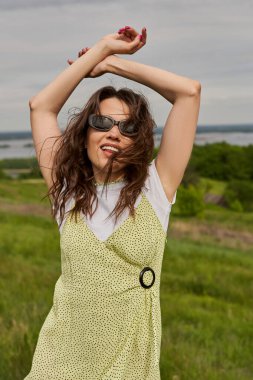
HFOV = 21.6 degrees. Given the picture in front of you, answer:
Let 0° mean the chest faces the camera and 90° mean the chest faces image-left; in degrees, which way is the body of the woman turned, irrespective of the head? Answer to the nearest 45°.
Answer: approximately 0°
